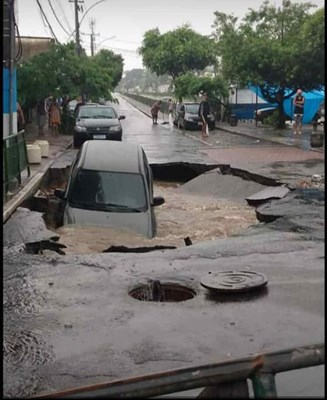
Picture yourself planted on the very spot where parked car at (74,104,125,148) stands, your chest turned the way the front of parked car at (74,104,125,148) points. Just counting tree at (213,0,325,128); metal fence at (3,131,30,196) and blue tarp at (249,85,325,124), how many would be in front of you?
1

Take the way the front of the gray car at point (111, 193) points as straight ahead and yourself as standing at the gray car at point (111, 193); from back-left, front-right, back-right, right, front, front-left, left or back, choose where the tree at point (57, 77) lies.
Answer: back

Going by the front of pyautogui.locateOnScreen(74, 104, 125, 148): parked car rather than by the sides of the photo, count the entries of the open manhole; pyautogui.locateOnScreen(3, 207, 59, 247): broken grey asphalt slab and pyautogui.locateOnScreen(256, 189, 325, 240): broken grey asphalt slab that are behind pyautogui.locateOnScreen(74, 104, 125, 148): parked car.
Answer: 0

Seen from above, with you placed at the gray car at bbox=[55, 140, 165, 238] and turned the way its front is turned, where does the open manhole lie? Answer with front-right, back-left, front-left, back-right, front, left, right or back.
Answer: front

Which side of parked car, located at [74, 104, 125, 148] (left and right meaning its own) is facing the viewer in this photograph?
front

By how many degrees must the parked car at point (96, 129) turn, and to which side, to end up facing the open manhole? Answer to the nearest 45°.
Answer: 0° — it already faces it

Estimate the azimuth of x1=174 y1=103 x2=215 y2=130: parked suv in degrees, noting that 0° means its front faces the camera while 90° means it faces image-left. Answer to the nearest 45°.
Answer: approximately 315°

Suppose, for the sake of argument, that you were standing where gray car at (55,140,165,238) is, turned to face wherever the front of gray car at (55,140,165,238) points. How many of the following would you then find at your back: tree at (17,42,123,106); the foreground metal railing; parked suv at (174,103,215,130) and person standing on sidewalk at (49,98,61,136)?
3

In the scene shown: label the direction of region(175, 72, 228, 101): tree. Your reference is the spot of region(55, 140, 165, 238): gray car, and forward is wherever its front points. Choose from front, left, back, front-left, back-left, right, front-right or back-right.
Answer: back

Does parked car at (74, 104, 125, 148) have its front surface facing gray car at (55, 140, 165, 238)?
yes

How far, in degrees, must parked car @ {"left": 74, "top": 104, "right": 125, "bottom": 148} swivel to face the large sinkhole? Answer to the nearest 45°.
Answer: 0° — it already faces it

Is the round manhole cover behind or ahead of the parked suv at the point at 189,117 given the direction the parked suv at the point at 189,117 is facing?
ahead

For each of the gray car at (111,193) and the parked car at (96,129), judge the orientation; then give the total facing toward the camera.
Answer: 2

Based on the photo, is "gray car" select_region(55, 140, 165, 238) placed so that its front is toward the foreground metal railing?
yes

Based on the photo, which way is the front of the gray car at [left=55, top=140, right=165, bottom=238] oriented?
toward the camera

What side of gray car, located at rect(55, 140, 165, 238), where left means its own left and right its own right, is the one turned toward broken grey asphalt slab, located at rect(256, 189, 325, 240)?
left

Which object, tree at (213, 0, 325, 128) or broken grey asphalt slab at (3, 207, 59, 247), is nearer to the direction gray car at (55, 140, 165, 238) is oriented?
the broken grey asphalt slab
